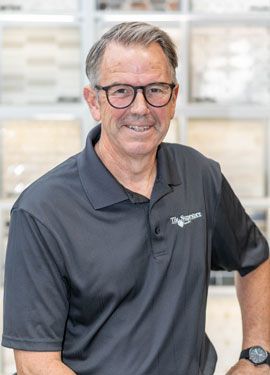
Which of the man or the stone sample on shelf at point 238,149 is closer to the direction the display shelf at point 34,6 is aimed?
the man

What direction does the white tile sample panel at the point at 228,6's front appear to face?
toward the camera

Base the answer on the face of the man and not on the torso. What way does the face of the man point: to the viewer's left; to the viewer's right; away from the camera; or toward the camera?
toward the camera

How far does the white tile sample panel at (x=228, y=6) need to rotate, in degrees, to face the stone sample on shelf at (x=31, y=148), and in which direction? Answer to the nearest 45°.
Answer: approximately 90° to its right

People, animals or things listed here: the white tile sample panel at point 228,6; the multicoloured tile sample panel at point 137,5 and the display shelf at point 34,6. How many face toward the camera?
3

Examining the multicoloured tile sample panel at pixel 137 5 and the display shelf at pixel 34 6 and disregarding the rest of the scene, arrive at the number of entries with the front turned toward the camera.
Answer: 2

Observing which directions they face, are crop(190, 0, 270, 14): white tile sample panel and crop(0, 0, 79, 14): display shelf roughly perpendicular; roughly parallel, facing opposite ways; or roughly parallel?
roughly parallel

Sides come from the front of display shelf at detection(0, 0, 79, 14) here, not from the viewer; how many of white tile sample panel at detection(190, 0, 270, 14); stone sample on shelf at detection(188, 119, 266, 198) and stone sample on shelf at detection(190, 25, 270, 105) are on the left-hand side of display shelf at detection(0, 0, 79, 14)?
3

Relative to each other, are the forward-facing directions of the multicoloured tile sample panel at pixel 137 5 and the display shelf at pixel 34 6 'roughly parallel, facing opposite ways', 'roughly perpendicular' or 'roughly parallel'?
roughly parallel

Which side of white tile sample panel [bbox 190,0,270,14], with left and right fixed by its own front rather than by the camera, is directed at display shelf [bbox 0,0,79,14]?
right

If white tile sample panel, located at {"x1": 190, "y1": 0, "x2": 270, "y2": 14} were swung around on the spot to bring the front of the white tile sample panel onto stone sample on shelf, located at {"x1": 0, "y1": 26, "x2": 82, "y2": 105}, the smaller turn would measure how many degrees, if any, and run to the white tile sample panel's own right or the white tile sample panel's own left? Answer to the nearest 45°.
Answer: approximately 90° to the white tile sample panel's own right

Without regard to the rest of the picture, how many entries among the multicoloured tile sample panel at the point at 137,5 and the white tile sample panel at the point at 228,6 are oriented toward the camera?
2

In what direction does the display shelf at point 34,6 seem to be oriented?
toward the camera

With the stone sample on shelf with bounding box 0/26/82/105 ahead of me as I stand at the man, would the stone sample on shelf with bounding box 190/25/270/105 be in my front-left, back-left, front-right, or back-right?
front-right
